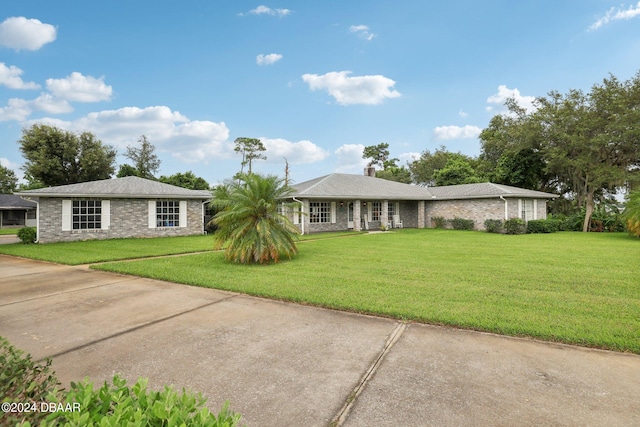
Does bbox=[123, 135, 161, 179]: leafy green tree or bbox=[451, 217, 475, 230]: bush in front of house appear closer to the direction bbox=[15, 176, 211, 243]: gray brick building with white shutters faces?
the bush in front of house

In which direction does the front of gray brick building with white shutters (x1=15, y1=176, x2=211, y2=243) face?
toward the camera

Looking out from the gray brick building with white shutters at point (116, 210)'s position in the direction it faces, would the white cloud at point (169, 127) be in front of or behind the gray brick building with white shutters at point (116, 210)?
behind

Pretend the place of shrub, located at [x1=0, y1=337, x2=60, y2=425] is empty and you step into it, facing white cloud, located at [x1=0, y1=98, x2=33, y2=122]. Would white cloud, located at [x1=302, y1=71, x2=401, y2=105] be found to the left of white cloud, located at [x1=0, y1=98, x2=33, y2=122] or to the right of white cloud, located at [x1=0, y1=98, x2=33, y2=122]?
right

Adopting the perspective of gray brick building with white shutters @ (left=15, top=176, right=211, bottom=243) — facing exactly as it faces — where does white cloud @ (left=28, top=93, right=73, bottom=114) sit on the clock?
The white cloud is roughly at 5 o'clock from the gray brick building with white shutters.

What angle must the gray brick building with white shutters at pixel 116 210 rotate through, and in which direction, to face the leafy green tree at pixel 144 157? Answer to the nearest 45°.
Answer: approximately 180°

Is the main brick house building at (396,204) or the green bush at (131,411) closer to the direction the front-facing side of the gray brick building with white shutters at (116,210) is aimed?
the green bush

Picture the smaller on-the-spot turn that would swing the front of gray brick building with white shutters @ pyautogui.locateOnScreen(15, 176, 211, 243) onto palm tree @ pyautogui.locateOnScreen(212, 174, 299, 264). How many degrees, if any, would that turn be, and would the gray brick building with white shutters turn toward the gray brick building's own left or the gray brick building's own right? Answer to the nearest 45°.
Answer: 0° — it already faces it

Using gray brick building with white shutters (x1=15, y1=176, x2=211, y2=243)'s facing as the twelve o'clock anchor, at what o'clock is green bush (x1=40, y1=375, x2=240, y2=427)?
The green bush is roughly at 12 o'clock from the gray brick building with white shutters.

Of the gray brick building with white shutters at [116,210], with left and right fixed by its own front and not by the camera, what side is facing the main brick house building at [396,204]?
left

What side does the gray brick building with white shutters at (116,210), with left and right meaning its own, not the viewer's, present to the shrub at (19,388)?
front

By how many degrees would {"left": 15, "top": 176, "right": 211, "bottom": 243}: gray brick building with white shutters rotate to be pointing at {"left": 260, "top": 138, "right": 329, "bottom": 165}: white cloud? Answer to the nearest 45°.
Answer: approximately 135° to its left
